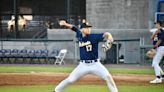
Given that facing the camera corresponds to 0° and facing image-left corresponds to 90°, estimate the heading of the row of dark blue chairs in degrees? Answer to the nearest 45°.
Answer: approximately 0°

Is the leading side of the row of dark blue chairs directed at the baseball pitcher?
yes
